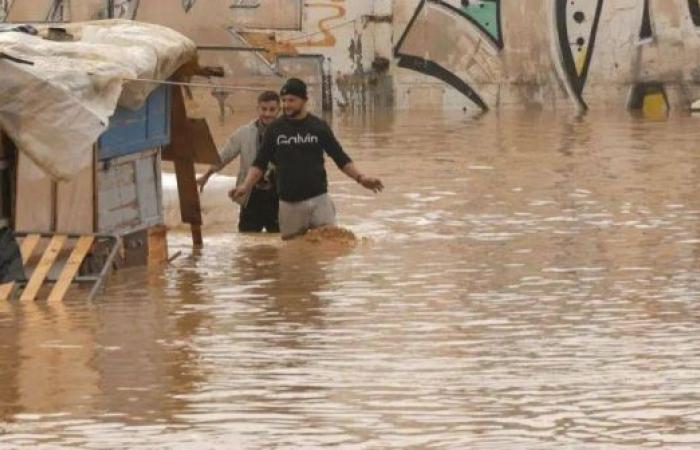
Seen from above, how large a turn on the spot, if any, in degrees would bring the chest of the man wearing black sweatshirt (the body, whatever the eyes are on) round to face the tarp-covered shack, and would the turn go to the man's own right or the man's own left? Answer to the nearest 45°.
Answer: approximately 45° to the man's own right

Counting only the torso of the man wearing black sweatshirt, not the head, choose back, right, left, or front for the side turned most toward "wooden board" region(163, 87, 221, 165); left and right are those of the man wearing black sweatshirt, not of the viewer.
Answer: right

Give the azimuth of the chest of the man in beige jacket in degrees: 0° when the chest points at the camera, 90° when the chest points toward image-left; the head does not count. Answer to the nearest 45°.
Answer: approximately 0°

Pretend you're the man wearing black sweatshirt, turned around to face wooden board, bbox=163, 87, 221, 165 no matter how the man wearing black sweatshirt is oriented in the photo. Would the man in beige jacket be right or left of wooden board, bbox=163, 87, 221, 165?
right

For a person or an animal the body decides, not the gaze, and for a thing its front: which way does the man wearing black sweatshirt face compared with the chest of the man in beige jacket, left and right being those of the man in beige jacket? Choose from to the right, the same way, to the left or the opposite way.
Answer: the same way

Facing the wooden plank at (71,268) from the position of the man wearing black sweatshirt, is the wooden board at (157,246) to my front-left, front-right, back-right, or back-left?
front-right

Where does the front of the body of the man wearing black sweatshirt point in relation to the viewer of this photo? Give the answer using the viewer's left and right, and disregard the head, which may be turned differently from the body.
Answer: facing the viewer

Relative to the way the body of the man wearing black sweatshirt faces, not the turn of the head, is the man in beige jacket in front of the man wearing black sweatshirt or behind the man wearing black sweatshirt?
behind

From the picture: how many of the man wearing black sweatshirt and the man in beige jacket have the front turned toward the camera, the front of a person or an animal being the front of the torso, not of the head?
2

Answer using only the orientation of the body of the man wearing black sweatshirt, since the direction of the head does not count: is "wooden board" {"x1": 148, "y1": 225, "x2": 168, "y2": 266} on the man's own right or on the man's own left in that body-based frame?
on the man's own right

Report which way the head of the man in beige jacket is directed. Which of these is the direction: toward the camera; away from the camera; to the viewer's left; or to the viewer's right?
toward the camera

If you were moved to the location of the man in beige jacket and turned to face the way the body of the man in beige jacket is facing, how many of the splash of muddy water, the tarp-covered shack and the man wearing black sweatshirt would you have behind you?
0
